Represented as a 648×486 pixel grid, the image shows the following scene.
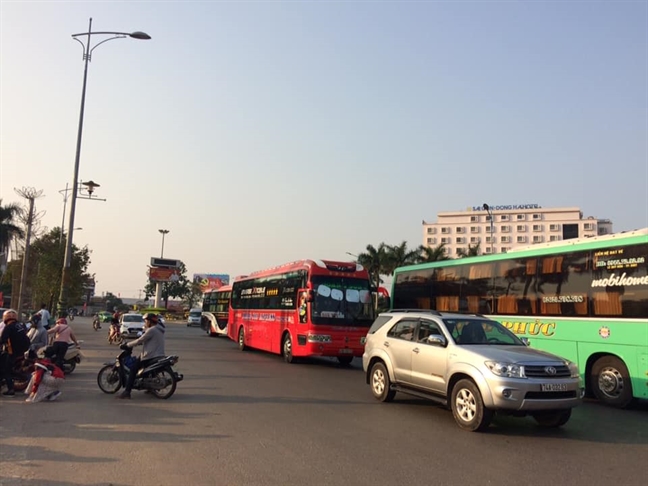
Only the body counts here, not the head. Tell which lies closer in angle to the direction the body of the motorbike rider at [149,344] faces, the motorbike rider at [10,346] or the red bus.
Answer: the motorbike rider

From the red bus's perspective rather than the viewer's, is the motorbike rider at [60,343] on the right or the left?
on its right

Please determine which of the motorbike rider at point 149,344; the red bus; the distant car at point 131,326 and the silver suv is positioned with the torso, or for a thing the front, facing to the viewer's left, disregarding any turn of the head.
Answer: the motorbike rider

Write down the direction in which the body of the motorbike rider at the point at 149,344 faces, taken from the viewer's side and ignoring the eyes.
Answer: to the viewer's left

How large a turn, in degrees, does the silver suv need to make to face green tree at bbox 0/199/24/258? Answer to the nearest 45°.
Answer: approximately 180°

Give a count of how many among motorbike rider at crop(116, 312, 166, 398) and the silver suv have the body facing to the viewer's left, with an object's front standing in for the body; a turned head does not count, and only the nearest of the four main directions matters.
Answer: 1

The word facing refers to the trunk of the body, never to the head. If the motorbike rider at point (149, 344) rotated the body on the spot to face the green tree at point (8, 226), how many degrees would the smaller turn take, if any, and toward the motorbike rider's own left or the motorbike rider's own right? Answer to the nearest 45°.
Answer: approximately 90° to the motorbike rider's own right

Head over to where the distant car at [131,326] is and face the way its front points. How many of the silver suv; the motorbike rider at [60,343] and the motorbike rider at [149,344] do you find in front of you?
3

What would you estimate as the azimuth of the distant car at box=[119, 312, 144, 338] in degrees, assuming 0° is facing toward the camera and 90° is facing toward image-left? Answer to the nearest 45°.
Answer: approximately 0°

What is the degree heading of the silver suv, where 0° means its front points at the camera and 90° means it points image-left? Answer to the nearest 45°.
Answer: approximately 315°

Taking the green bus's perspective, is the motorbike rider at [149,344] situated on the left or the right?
on its right

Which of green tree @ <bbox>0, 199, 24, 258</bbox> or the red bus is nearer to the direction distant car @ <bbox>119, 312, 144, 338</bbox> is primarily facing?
the red bus

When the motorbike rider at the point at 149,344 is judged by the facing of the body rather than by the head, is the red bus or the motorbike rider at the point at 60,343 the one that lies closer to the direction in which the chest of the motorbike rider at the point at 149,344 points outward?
the motorbike rider

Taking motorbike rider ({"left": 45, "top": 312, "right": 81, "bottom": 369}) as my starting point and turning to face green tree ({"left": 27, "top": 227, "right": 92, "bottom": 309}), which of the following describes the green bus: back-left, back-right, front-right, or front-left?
back-right

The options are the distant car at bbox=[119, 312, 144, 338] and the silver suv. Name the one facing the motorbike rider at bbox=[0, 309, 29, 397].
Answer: the distant car

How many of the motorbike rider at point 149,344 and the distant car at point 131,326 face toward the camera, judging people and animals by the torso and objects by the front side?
1
